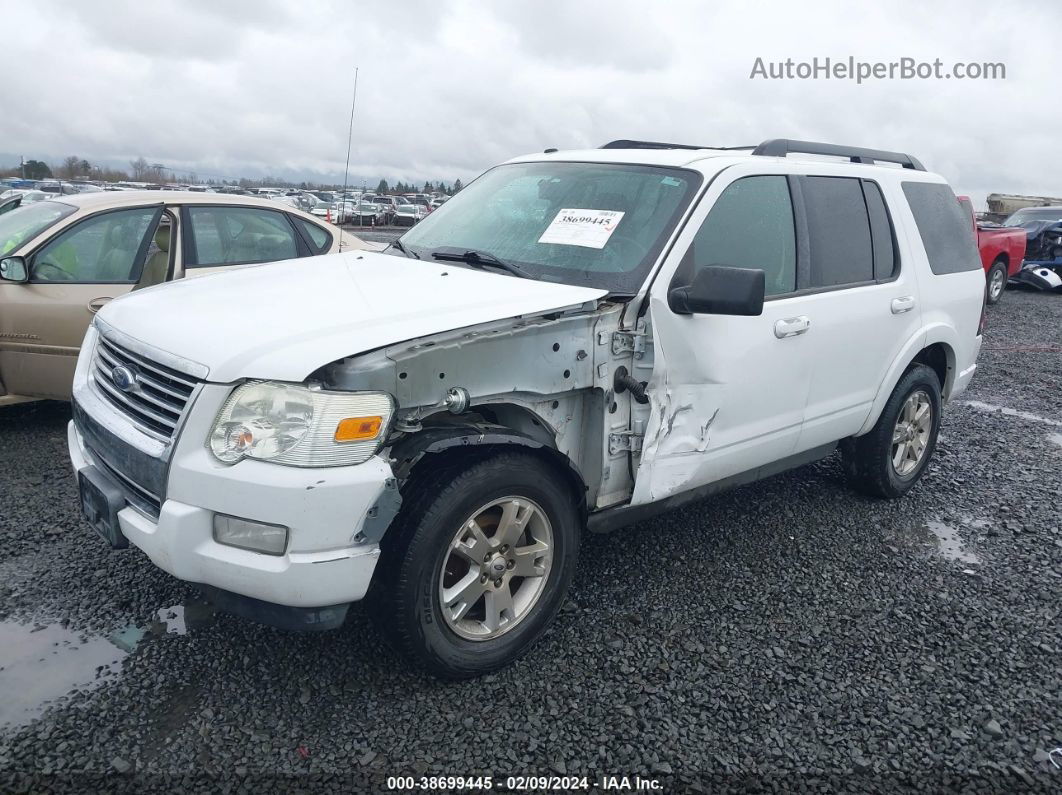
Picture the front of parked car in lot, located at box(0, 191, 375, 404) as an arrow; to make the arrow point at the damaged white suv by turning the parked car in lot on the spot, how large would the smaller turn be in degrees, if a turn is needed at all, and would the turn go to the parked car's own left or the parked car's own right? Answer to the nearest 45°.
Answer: approximately 135° to the parked car's own left

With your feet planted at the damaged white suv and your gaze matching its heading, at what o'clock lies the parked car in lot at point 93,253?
The parked car in lot is roughly at 3 o'clock from the damaged white suv.

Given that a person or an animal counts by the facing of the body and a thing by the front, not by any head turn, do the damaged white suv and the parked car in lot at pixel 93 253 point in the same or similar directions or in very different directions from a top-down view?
same or similar directions

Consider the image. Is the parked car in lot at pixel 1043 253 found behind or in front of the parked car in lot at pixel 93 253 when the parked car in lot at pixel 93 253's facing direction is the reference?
behind

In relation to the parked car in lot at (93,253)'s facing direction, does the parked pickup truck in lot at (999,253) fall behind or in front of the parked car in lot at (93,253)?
behind

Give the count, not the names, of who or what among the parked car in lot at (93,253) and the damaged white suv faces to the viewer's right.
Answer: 0

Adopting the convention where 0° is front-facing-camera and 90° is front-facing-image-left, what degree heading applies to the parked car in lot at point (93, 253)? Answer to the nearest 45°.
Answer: approximately 90°
